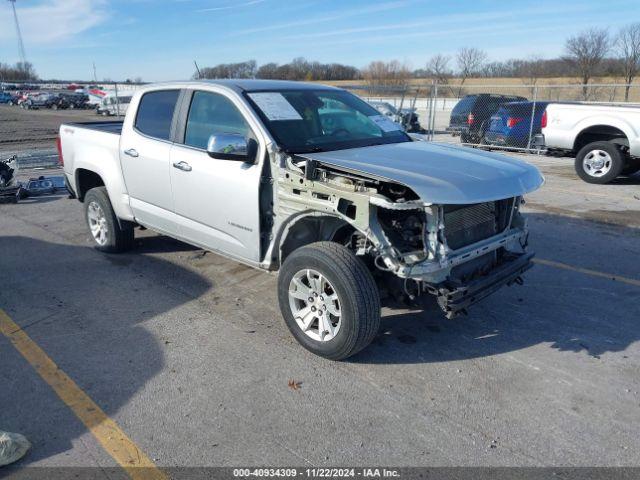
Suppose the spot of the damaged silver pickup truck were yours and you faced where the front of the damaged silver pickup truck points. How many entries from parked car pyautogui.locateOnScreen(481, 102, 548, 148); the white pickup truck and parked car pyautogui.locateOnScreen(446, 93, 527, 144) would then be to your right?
0

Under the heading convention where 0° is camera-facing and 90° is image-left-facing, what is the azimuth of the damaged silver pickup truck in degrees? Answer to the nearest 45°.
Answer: approximately 315°

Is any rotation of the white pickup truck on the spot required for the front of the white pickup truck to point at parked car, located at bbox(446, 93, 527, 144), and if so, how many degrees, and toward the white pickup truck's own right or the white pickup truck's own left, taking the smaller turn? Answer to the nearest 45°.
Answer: approximately 135° to the white pickup truck's own left

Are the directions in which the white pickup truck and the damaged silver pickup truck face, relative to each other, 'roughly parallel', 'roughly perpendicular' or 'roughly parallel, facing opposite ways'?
roughly parallel

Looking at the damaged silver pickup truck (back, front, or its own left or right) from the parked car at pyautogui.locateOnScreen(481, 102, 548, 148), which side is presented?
left

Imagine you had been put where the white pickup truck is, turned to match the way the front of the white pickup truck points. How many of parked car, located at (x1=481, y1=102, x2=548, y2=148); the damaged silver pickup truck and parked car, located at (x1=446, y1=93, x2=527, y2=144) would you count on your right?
1

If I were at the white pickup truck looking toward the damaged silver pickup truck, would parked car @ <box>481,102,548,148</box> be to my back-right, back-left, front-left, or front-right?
back-right

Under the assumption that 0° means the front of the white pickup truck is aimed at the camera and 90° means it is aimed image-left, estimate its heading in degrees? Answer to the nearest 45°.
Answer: approximately 270°

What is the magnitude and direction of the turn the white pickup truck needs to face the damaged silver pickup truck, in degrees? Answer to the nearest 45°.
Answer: approximately 90° to its right

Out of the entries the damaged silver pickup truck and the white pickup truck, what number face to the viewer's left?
0

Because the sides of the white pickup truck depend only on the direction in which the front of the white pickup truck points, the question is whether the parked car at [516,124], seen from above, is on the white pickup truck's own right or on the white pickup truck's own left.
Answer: on the white pickup truck's own left

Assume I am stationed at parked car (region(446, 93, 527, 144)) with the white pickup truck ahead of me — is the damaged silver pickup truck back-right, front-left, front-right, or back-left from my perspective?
front-right

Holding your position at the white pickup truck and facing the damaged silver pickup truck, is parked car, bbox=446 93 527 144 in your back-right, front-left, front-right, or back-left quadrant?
back-right

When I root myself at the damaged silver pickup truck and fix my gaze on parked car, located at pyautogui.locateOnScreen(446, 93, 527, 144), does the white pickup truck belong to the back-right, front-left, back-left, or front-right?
front-right

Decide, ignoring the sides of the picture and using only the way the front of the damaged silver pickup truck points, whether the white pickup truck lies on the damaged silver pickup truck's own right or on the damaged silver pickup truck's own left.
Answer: on the damaged silver pickup truck's own left
